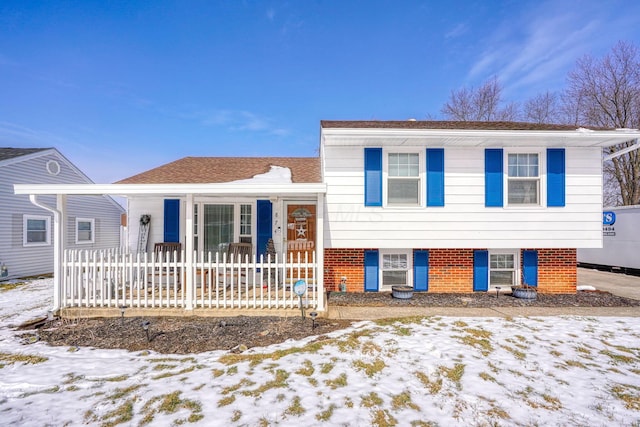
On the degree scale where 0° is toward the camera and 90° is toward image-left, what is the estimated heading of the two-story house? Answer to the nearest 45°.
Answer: approximately 0°
